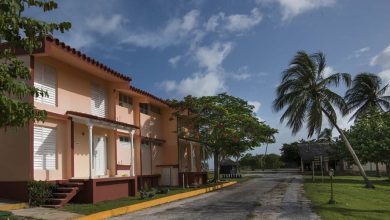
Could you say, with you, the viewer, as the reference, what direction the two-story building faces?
facing the viewer and to the right of the viewer

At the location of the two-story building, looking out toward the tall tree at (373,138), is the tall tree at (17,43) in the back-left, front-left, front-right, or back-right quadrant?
back-right

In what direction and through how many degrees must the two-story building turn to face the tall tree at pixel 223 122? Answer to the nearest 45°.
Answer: approximately 90° to its left
